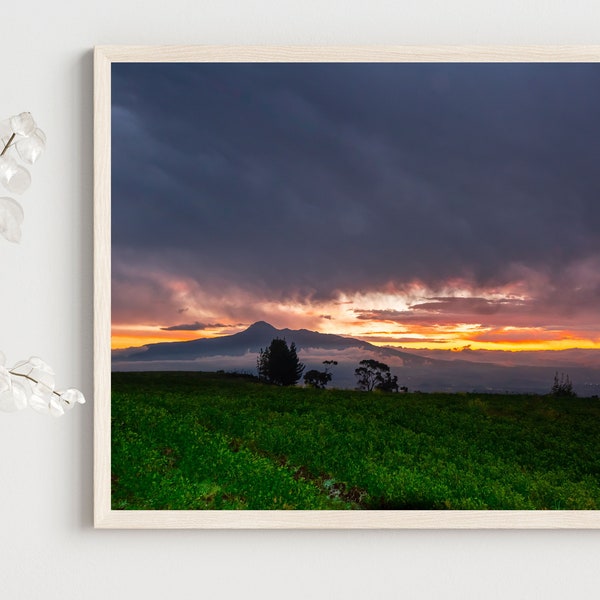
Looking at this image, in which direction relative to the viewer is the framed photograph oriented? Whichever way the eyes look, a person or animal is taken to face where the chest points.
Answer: toward the camera
